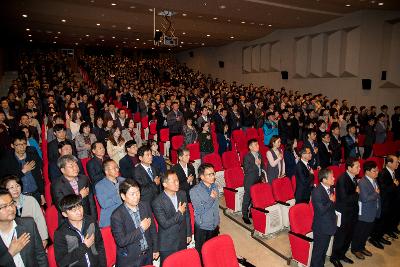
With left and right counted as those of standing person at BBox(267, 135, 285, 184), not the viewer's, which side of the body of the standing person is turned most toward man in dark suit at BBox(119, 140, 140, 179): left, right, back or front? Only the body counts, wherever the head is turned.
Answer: right

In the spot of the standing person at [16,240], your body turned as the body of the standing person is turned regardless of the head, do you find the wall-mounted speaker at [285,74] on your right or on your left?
on your left

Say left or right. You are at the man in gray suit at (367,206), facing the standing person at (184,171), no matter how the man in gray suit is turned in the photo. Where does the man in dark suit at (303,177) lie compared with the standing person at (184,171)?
right

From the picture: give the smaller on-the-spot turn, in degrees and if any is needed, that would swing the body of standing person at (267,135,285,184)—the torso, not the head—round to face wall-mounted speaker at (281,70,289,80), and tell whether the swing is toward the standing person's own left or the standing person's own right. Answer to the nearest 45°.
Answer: approximately 135° to the standing person's own left
